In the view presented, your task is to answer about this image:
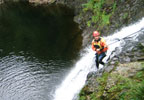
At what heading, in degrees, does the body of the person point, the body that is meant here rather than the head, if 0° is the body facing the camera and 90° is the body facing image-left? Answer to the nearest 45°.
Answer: approximately 45°
